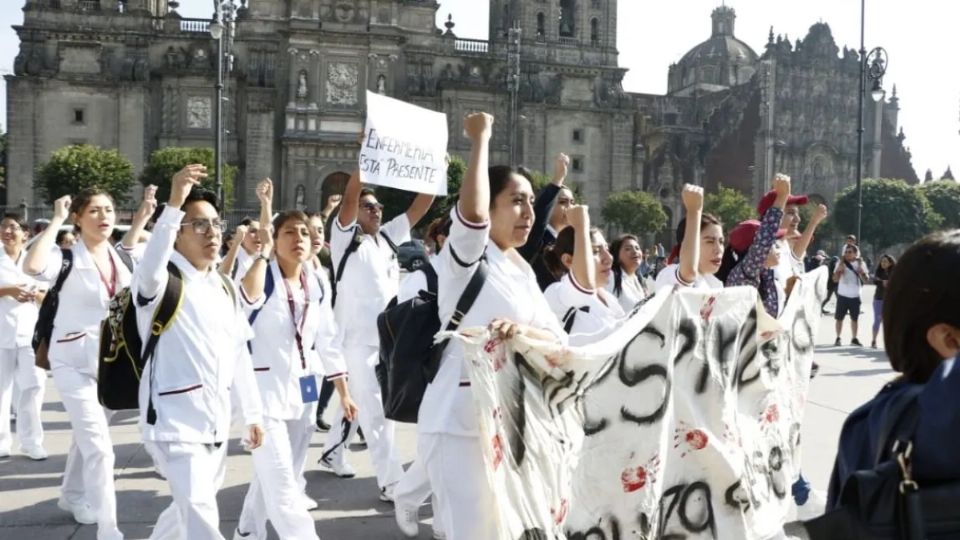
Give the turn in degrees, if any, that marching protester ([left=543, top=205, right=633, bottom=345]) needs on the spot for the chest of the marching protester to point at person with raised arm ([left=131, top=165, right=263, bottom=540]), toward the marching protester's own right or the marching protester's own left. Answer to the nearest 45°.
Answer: approximately 90° to the marching protester's own right

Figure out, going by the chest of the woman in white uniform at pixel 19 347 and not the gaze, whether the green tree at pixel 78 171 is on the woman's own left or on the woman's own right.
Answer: on the woman's own left

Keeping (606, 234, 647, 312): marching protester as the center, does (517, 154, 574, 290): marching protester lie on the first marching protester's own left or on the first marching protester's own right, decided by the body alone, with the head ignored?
on the first marching protester's own right
